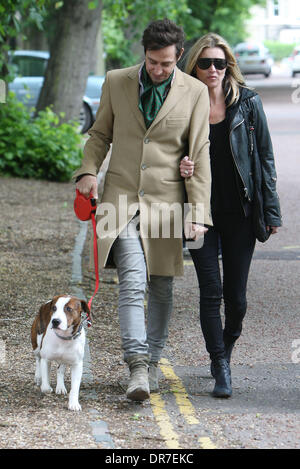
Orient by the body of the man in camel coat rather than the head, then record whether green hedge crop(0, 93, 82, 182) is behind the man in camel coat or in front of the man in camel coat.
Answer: behind

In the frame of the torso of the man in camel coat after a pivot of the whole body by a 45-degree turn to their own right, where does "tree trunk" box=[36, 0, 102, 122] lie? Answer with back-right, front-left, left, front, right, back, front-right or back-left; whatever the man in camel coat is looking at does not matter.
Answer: back-right

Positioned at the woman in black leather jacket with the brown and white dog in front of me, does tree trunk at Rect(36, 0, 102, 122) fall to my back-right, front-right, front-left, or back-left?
back-right

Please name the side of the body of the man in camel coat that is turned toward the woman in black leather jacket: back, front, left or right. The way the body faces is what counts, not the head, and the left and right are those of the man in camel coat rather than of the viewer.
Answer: left

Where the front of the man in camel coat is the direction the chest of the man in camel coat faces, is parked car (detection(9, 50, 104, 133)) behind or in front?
behind
